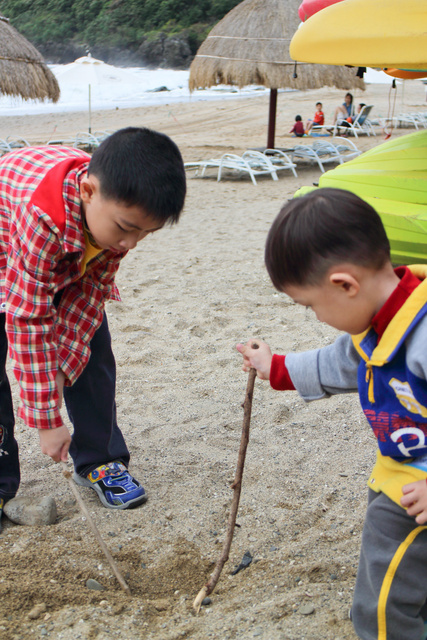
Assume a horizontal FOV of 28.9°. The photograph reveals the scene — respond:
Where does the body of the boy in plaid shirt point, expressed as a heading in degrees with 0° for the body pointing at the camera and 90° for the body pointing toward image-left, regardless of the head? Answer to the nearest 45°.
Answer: approximately 315°

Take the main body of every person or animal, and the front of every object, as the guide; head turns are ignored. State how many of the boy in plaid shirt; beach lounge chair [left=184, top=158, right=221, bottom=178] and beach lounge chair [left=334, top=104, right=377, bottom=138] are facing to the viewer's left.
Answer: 2

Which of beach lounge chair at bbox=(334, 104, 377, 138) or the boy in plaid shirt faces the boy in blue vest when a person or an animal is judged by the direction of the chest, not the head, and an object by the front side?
the boy in plaid shirt

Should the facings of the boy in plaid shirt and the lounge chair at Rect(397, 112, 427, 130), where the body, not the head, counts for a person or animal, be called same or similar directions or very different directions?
very different directions

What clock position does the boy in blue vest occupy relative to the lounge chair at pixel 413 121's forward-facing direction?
The boy in blue vest is roughly at 9 o'clock from the lounge chair.

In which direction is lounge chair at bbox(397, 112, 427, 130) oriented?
to the viewer's left

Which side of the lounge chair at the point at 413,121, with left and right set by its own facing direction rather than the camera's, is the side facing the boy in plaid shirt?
left

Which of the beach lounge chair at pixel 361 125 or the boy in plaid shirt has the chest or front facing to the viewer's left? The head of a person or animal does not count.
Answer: the beach lounge chair

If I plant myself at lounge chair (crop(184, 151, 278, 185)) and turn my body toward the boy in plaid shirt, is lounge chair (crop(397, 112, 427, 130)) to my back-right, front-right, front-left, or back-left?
back-left

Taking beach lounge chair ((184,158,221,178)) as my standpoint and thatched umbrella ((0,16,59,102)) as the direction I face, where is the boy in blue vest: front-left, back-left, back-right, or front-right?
back-left

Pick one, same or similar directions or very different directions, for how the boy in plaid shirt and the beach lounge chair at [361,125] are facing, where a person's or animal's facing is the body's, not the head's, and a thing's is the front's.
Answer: very different directions

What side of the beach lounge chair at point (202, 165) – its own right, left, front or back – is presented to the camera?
left

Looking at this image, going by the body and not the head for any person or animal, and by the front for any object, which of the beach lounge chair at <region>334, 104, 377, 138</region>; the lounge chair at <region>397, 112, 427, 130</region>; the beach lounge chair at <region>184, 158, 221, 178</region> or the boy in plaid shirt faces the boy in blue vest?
the boy in plaid shirt

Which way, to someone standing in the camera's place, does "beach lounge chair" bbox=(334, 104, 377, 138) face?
facing to the left of the viewer
